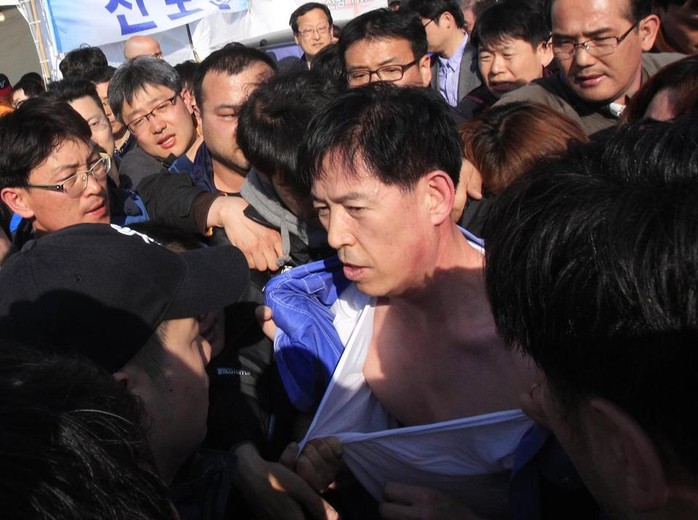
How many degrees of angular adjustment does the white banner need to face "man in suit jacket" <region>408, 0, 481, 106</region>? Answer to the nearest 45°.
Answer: approximately 45° to its left

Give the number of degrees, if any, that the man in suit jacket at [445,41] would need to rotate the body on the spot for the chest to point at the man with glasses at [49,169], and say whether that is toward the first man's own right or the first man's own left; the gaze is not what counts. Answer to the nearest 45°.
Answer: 0° — they already face them

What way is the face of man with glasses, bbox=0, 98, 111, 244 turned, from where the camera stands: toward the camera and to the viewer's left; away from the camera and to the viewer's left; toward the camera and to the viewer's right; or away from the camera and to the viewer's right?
toward the camera and to the viewer's right

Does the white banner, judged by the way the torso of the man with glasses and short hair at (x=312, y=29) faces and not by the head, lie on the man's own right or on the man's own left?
on the man's own right

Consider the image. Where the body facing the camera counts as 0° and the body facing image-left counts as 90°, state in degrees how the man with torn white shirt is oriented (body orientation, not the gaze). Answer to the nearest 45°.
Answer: approximately 45°

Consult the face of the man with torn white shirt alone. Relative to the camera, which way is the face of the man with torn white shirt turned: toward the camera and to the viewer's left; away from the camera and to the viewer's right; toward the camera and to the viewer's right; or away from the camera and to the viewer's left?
toward the camera and to the viewer's left

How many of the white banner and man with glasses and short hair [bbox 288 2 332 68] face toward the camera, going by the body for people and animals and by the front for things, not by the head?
2

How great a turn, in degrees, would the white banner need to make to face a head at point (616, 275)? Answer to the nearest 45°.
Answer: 0° — it already faces it

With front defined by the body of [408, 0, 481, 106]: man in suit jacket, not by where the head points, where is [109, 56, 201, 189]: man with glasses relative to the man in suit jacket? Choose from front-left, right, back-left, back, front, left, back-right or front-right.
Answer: front

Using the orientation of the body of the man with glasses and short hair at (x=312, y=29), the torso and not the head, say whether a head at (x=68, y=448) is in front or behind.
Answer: in front

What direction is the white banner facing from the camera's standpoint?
toward the camera

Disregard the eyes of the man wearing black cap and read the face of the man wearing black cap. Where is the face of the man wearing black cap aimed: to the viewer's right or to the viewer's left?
to the viewer's right

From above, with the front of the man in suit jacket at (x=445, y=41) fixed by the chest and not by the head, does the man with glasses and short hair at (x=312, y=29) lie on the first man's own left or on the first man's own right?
on the first man's own right

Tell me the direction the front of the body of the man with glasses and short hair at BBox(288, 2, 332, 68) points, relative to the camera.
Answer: toward the camera

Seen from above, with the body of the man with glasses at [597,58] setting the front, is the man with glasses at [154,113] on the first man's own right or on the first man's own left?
on the first man's own right

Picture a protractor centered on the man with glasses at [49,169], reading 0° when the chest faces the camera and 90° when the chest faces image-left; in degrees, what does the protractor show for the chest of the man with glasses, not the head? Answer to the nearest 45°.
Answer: approximately 315°

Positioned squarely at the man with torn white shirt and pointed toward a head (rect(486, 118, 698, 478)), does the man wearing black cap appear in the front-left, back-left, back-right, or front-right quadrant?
front-right
